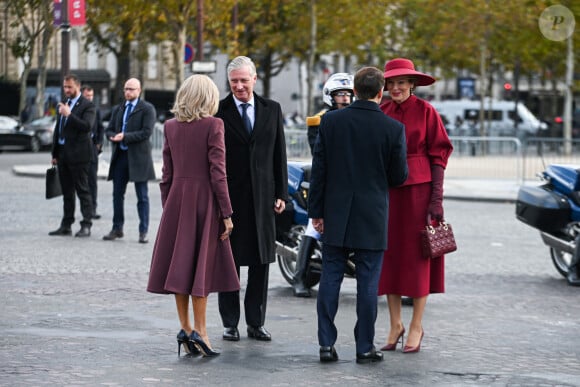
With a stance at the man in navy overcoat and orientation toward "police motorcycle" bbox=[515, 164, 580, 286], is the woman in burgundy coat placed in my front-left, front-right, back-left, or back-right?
back-left

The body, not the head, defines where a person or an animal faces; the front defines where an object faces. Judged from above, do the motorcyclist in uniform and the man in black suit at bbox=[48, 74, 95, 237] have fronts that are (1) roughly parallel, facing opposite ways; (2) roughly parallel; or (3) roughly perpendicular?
roughly perpendicular

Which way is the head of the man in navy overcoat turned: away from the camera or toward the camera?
away from the camera

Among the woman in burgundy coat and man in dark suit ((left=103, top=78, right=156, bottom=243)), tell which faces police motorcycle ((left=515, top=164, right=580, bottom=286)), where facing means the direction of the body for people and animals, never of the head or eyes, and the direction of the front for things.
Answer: the woman in burgundy coat

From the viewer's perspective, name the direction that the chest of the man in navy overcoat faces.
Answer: away from the camera

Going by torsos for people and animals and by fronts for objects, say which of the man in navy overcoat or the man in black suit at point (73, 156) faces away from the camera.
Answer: the man in navy overcoat

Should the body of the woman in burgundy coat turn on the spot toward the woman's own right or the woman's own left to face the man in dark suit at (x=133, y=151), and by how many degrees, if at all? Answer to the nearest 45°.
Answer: approximately 45° to the woman's own left

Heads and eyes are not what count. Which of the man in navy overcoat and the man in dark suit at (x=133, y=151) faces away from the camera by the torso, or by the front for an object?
the man in navy overcoat

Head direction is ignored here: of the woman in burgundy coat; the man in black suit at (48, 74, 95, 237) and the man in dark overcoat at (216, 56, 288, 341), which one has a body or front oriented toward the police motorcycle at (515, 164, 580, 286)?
the woman in burgundy coat
